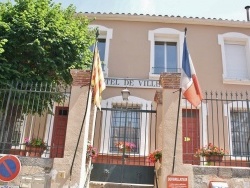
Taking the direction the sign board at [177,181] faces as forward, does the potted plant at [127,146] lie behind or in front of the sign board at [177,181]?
behind

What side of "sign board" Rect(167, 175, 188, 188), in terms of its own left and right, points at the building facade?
back

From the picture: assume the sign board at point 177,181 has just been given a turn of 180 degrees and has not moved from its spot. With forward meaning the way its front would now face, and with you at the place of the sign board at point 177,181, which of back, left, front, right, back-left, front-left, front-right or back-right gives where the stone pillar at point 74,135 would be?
left

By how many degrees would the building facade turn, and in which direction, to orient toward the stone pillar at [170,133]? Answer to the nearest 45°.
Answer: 0° — it already faces it

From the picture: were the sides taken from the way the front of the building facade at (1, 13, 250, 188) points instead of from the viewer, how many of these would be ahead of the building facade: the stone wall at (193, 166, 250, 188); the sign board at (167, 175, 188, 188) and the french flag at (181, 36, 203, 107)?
3

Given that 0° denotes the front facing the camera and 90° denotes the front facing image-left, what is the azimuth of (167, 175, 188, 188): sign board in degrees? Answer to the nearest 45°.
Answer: approximately 0°

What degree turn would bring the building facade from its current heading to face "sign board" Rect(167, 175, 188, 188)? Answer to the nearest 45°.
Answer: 0° — it already faces it

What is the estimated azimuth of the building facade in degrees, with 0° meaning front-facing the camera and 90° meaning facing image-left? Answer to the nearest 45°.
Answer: approximately 0°

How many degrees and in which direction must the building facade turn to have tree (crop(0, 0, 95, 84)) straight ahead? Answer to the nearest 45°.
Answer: approximately 45° to its right

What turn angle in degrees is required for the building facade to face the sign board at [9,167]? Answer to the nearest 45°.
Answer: approximately 45° to its right
